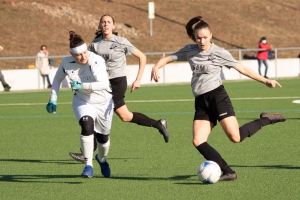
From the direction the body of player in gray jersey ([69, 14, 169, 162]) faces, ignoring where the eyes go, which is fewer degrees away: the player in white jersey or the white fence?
the player in white jersey

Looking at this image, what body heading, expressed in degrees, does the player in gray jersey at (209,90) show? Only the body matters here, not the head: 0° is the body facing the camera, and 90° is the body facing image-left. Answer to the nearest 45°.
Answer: approximately 45°

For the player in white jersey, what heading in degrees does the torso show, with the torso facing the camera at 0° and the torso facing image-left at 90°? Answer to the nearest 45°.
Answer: approximately 0°

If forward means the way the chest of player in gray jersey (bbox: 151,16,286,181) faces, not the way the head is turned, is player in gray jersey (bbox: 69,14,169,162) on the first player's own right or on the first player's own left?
on the first player's own right

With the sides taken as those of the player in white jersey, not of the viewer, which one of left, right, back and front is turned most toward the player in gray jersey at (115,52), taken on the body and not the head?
back

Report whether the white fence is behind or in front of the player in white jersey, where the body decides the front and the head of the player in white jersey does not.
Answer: behind

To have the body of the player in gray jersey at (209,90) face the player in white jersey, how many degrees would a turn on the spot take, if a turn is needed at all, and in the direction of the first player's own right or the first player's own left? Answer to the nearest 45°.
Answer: approximately 45° to the first player's own right

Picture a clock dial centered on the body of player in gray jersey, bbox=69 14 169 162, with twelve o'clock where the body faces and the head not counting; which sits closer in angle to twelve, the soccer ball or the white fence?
the soccer ball

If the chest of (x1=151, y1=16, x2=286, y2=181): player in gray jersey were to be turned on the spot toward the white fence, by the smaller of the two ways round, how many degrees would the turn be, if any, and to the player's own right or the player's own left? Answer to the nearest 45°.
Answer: approximately 135° to the player's own right
